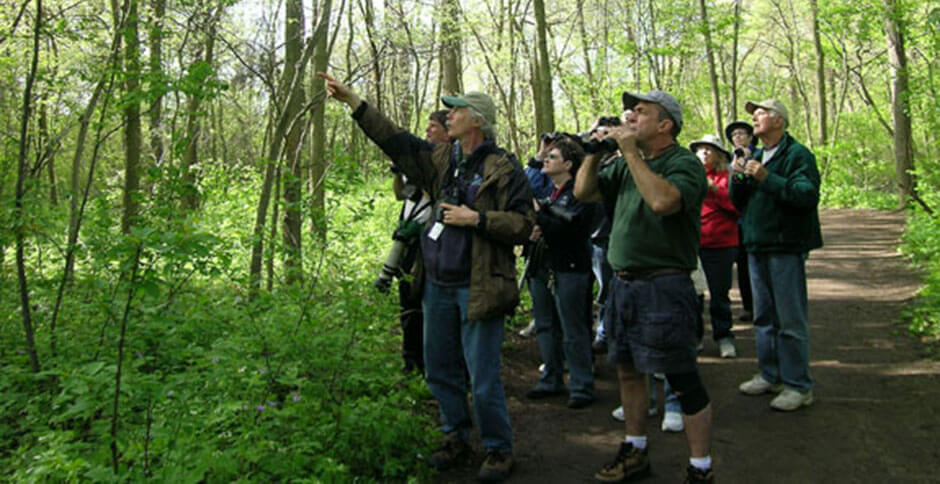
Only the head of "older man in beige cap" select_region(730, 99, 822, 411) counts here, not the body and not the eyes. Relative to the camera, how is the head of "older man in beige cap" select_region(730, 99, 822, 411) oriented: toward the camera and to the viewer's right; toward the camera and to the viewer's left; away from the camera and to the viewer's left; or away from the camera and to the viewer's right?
toward the camera and to the viewer's left

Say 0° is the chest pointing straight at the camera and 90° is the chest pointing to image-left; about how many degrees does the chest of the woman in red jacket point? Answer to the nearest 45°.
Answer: approximately 45°

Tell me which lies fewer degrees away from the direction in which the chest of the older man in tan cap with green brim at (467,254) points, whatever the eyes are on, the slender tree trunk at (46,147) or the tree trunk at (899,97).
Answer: the slender tree trunk

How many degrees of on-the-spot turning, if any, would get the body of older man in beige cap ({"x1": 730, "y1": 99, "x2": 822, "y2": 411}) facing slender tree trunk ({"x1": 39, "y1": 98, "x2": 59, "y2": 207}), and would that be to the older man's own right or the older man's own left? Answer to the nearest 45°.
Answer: approximately 45° to the older man's own right

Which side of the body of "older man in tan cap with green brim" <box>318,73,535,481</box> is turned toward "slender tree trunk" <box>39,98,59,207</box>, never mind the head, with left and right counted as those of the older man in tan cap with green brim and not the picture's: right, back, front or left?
right

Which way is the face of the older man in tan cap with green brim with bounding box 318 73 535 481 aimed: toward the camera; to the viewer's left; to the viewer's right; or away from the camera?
to the viewer's left

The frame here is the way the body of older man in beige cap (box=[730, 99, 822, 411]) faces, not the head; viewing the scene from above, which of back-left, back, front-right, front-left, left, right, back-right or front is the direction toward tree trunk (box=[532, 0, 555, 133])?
right

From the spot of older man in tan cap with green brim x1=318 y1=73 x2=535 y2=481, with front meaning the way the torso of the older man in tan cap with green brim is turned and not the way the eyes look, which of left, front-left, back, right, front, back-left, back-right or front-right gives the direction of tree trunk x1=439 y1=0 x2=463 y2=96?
back-right
